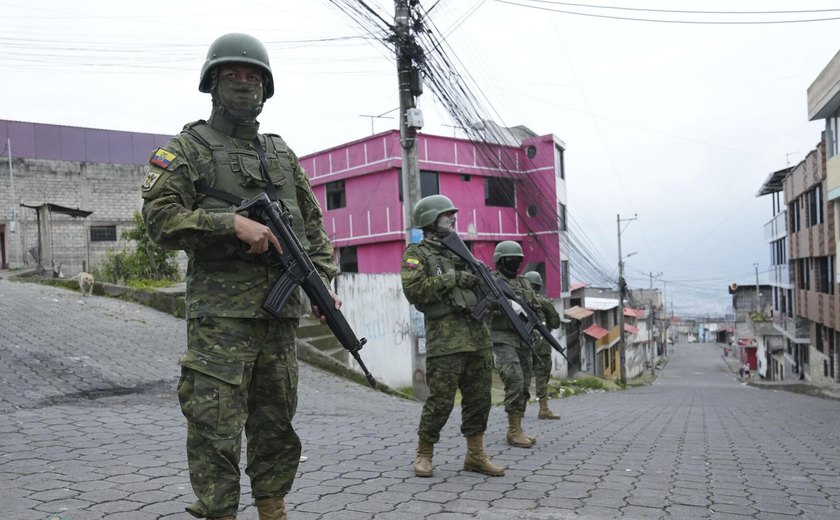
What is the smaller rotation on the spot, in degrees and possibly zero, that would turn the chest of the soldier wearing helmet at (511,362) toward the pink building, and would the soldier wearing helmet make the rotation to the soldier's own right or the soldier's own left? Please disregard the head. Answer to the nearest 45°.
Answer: approximately 135° to the soldier's own left

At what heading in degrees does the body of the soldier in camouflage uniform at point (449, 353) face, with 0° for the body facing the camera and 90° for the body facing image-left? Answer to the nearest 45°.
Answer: approximately 315°

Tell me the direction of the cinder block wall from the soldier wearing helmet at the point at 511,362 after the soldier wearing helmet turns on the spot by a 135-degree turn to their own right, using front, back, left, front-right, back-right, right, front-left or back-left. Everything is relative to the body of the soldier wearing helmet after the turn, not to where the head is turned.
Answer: front-right

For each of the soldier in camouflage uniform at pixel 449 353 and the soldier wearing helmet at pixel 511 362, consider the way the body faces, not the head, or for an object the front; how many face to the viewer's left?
0

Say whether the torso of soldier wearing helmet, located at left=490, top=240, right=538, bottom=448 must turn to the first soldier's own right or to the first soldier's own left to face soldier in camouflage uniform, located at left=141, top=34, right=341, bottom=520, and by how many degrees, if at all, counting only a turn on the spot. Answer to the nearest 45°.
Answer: approximately 45° to the first soldier's own right

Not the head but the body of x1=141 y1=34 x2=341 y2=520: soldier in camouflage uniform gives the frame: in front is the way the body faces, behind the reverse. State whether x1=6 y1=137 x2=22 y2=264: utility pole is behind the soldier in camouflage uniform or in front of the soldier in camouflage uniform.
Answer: behind

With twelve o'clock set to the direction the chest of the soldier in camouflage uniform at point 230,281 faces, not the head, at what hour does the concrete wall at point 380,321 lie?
The concrete wall is roughly at 8 o'clock from the soldier in camouflage uniform.

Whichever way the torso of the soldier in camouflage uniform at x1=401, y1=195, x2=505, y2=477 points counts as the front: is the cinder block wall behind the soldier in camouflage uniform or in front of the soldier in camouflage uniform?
behind
